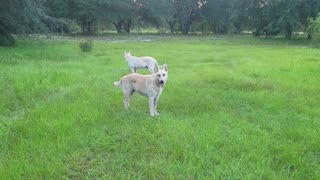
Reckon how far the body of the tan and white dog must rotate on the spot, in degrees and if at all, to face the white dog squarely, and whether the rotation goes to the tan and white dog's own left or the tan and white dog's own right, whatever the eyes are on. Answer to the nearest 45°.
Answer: approximately 135° to the tan and white dog's own left

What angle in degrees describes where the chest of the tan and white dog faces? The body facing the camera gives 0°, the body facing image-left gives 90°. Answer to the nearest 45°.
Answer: approximately 315°

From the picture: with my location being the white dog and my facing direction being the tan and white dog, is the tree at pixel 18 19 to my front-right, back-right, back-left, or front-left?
back-right

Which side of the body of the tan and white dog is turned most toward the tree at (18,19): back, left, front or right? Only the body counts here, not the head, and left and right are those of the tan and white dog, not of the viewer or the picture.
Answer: back
